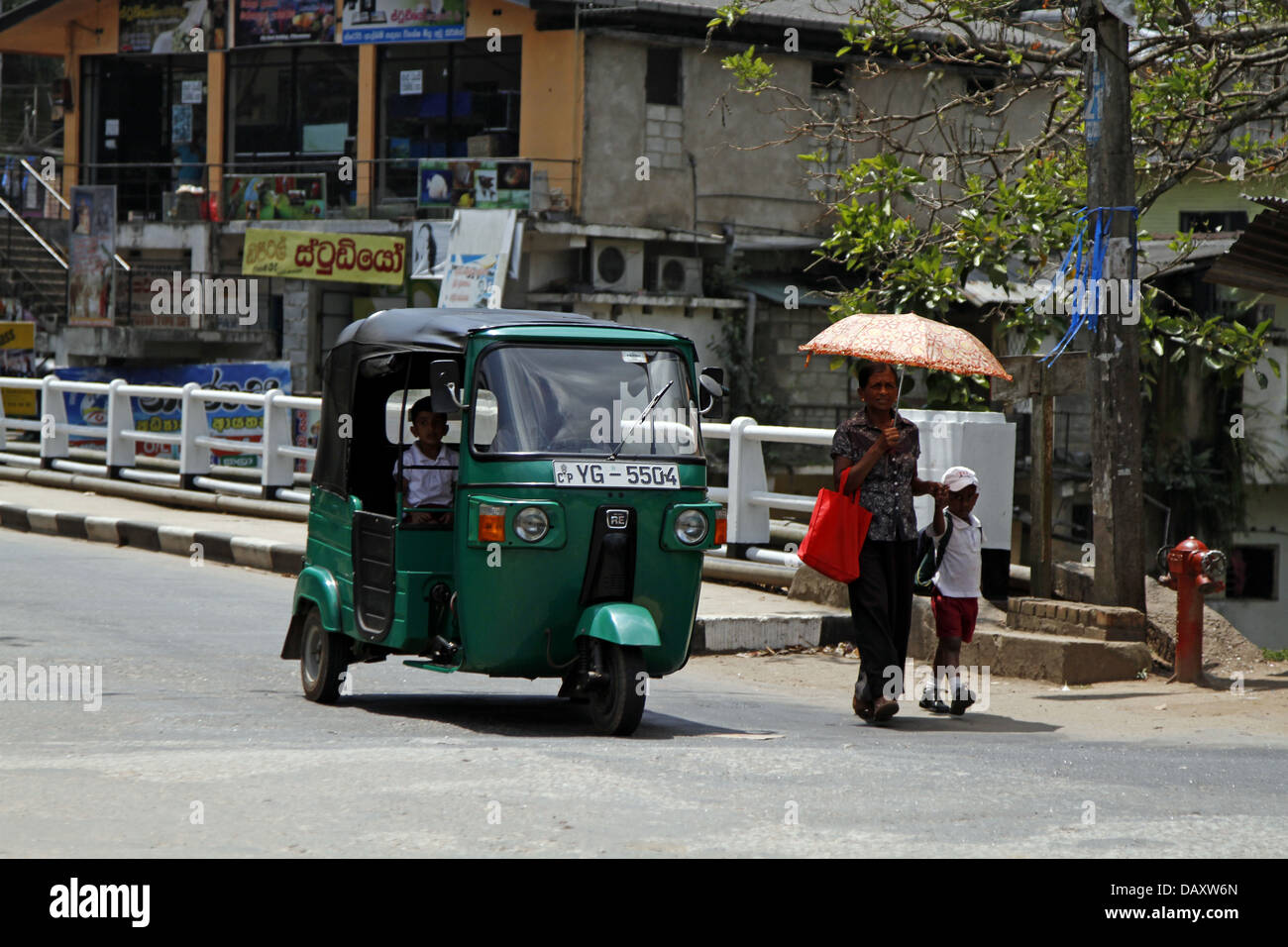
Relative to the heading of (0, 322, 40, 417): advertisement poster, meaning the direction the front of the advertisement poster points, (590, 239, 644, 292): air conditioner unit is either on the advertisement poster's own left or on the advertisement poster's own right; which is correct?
on the advertisement poster's own left

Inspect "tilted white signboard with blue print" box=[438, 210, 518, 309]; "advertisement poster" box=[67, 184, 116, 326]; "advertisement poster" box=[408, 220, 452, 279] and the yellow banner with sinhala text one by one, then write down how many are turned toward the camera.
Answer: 4

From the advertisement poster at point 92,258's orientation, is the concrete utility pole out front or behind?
out front

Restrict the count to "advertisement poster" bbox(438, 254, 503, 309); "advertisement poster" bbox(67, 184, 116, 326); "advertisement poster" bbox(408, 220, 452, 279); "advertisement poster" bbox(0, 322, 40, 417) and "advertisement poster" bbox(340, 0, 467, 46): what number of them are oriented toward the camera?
5

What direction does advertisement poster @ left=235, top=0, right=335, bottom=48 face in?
toward the camera

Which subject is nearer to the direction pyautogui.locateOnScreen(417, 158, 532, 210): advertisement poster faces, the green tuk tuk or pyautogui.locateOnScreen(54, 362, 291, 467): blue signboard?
the green tuk tuk

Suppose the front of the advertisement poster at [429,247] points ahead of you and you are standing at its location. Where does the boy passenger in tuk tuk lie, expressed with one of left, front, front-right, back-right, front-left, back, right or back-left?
front

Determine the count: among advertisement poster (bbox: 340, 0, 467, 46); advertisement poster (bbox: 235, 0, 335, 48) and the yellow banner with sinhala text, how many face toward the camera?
3

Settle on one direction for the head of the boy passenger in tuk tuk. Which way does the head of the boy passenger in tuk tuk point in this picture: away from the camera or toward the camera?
toward the camera

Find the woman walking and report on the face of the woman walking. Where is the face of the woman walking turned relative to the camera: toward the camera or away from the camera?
toward the camera

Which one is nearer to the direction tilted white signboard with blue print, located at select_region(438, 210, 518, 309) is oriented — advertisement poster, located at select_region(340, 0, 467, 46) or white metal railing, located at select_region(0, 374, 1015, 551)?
the white metal railing

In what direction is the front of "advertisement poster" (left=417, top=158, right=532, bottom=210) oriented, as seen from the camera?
facing the viewer

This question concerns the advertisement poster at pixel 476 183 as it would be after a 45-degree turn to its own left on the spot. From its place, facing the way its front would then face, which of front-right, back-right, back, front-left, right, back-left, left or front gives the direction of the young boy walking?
front-right

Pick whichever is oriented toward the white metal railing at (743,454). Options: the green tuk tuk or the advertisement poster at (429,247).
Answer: the advertisement poster

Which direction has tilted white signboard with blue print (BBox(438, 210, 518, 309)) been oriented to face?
toward the camera

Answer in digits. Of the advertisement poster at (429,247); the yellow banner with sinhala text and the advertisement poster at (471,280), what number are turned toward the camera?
3

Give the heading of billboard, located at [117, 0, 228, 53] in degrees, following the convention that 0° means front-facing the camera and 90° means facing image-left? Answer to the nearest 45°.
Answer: approximately 0°
